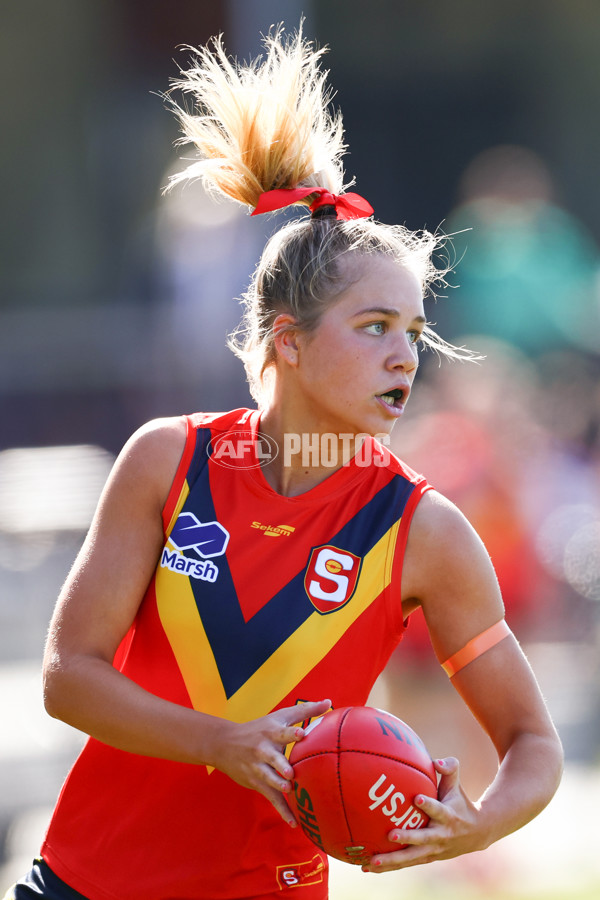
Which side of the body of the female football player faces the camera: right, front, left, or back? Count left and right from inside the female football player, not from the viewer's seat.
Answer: front

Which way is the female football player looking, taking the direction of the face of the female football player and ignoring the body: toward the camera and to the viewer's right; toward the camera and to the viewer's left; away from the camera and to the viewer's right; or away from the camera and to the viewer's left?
toward the camera and to the viewer's right
